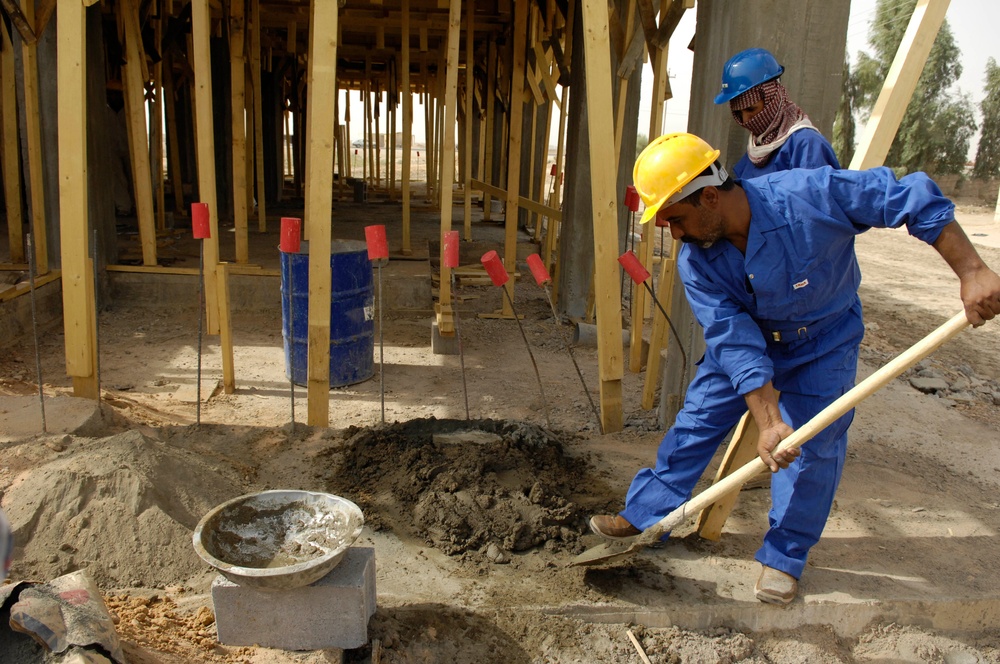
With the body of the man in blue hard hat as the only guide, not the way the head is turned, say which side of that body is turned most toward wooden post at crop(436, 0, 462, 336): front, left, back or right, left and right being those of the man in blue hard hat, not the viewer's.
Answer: right

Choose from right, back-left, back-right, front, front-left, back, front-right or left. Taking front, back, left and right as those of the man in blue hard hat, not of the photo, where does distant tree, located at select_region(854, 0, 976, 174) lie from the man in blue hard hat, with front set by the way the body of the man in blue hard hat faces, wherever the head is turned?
back-right

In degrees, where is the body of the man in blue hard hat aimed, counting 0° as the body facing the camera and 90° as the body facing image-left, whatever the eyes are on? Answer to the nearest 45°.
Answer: approximately 45°

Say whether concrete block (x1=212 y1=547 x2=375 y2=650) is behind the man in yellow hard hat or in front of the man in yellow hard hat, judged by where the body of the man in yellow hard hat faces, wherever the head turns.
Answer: in front

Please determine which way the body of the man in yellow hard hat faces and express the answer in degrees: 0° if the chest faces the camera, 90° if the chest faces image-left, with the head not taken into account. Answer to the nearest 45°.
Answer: approximately 45°

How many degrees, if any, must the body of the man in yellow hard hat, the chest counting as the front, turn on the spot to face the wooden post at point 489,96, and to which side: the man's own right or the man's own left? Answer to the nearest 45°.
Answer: approximately 90° to the man's own right

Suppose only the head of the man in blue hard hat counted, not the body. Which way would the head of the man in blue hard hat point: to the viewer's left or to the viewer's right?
to the viewer's left

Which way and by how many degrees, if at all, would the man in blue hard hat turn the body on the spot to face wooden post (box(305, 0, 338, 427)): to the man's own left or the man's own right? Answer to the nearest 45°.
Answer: approximately 45° to the man's own right

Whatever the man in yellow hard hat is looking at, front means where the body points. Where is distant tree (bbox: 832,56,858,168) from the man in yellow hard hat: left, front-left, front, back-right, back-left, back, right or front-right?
back-right
